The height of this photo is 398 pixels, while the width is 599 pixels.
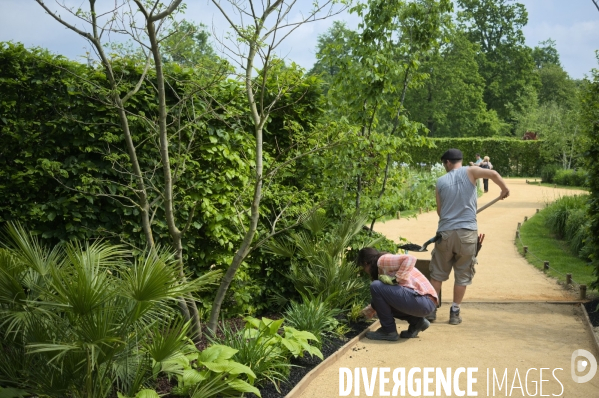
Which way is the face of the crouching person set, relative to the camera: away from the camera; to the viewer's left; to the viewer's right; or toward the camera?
to the viewer's left

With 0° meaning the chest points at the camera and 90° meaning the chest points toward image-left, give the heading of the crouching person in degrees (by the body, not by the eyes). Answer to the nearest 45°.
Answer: approximately 90°

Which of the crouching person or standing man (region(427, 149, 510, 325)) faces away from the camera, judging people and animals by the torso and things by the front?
the standing man

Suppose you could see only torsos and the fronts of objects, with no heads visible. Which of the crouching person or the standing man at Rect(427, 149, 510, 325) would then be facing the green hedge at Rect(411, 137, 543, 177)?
the standing man

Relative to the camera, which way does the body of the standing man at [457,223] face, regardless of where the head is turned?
away from the camera

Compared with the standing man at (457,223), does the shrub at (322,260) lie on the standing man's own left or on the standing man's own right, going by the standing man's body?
on the standing man's own left

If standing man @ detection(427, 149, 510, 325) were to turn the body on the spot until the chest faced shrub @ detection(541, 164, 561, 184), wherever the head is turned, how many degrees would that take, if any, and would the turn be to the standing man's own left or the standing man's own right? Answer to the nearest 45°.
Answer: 0° — they already face it

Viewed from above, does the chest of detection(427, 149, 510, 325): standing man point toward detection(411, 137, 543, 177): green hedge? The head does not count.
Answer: yes

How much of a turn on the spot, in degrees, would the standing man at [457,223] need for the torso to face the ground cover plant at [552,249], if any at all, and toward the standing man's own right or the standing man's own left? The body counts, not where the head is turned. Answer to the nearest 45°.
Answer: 0° — they already face it

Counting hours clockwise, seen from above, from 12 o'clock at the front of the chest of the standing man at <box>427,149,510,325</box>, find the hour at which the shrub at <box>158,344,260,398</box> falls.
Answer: The shrub is roughly at 7 o'clock from the standing man.

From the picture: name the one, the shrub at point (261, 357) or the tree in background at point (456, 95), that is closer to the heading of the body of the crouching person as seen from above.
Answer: the shrub

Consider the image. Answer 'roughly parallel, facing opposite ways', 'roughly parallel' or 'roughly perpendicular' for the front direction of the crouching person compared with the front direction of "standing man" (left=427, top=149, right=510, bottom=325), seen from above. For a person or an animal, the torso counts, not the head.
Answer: roughly perpendicular

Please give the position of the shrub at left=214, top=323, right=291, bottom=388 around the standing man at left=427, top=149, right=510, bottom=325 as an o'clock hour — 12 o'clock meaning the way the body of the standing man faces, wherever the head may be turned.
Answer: The shrub is roughly at 7 o'clock from the standing man.

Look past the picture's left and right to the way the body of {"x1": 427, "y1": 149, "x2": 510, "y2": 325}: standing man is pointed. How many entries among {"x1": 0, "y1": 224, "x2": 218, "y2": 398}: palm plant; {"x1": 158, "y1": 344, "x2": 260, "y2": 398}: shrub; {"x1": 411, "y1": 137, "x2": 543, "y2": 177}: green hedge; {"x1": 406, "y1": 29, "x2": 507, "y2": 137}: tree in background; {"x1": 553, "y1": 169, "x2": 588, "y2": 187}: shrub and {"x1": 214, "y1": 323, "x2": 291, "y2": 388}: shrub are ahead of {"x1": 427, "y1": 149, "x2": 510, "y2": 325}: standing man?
3

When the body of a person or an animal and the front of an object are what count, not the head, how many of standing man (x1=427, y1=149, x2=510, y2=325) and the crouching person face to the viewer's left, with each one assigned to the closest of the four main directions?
1

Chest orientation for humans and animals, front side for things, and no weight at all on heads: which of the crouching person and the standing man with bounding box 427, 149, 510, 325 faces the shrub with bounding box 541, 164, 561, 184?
the standing man

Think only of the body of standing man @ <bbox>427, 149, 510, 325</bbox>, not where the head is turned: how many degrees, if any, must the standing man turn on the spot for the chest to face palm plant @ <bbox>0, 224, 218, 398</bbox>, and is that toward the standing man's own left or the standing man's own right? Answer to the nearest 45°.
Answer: approximately 135° to the standing man's own left
